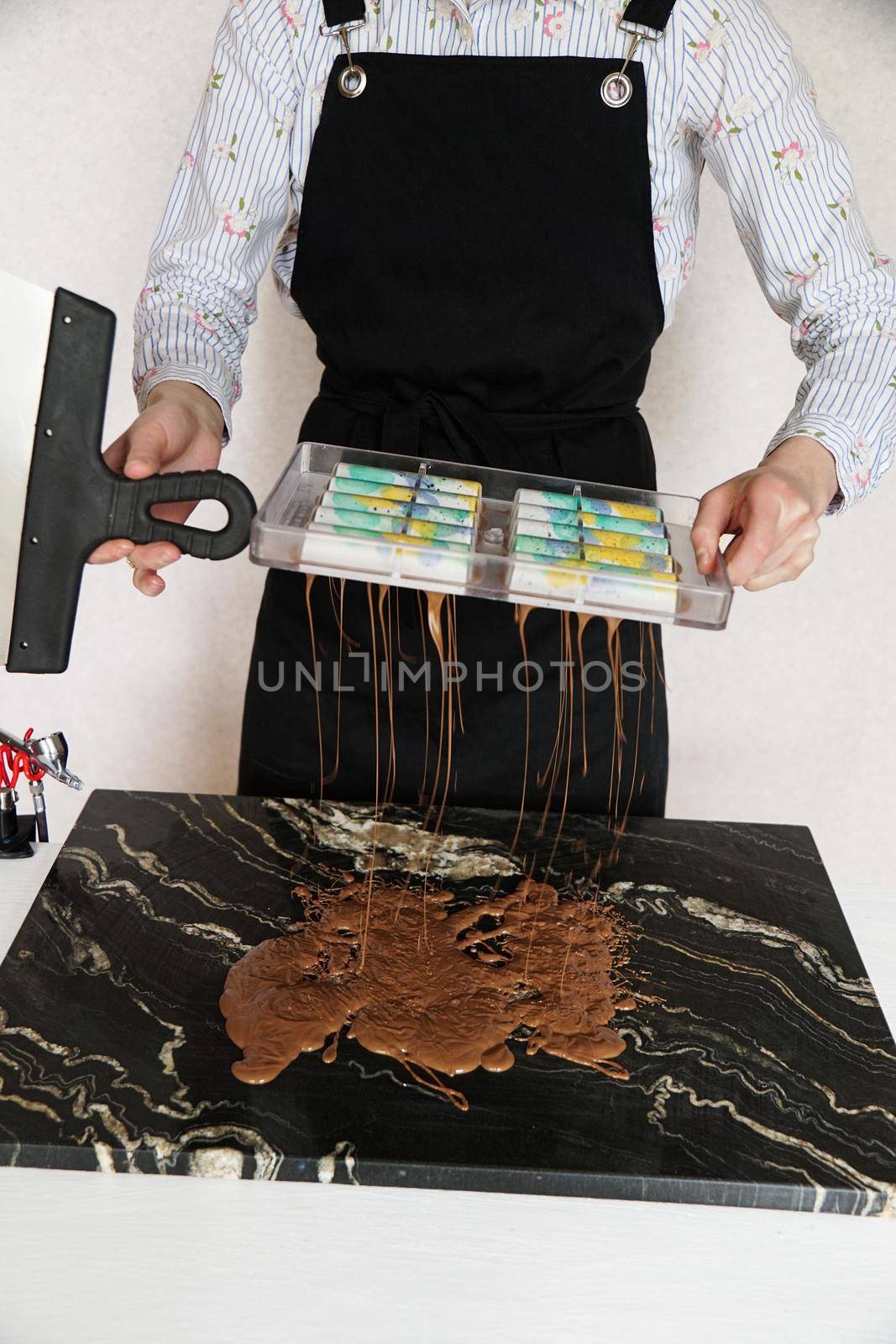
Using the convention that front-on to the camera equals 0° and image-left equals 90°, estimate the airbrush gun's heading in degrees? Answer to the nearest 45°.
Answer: approximately 270°
